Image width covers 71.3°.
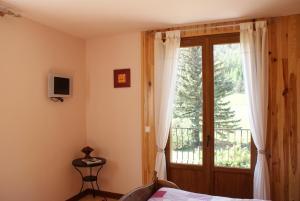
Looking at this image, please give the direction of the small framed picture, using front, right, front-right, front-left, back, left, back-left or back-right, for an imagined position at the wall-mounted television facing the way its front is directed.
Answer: front-left

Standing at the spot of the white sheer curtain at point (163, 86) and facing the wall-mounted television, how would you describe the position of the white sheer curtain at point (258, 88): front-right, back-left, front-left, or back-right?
back-left

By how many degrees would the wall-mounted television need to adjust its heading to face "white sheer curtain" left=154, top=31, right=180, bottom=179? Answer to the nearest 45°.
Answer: approximately 45° to its left

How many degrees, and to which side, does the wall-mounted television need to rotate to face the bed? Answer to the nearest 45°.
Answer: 0° — it already faces it

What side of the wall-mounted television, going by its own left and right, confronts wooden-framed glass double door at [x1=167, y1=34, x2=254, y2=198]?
front

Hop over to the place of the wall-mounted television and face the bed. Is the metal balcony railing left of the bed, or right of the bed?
left

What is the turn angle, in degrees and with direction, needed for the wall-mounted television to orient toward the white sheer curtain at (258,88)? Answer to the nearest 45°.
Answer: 0° — it already faces it

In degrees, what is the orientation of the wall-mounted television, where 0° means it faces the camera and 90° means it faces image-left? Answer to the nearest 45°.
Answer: approximately 315°
